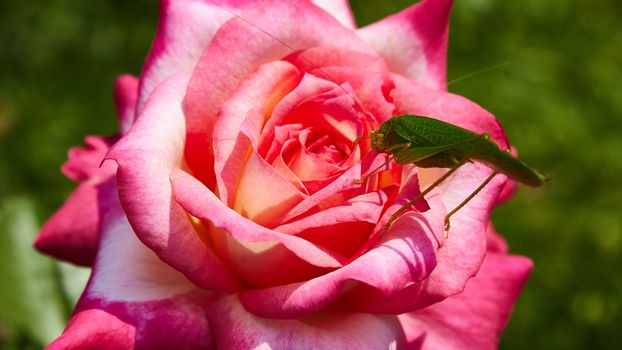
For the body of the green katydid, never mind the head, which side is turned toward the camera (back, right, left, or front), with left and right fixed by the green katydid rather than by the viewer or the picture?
left
